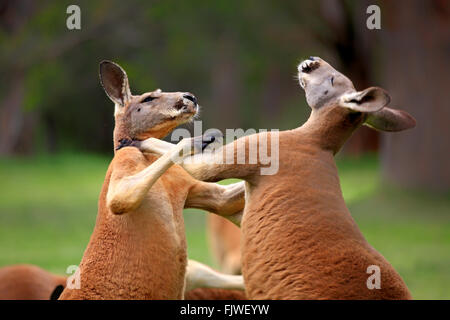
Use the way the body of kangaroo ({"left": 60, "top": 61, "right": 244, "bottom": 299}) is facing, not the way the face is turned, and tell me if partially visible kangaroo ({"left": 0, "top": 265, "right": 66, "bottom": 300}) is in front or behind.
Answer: behind

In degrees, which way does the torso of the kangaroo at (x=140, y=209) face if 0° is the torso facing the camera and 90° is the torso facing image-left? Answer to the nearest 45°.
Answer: approximately 315°

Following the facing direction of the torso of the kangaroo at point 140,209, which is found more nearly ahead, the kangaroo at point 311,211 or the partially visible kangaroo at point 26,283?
the kangaroo

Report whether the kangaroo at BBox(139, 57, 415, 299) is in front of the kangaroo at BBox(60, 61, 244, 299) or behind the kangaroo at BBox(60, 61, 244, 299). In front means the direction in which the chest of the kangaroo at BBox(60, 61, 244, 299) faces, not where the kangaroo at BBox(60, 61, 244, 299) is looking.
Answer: in front
